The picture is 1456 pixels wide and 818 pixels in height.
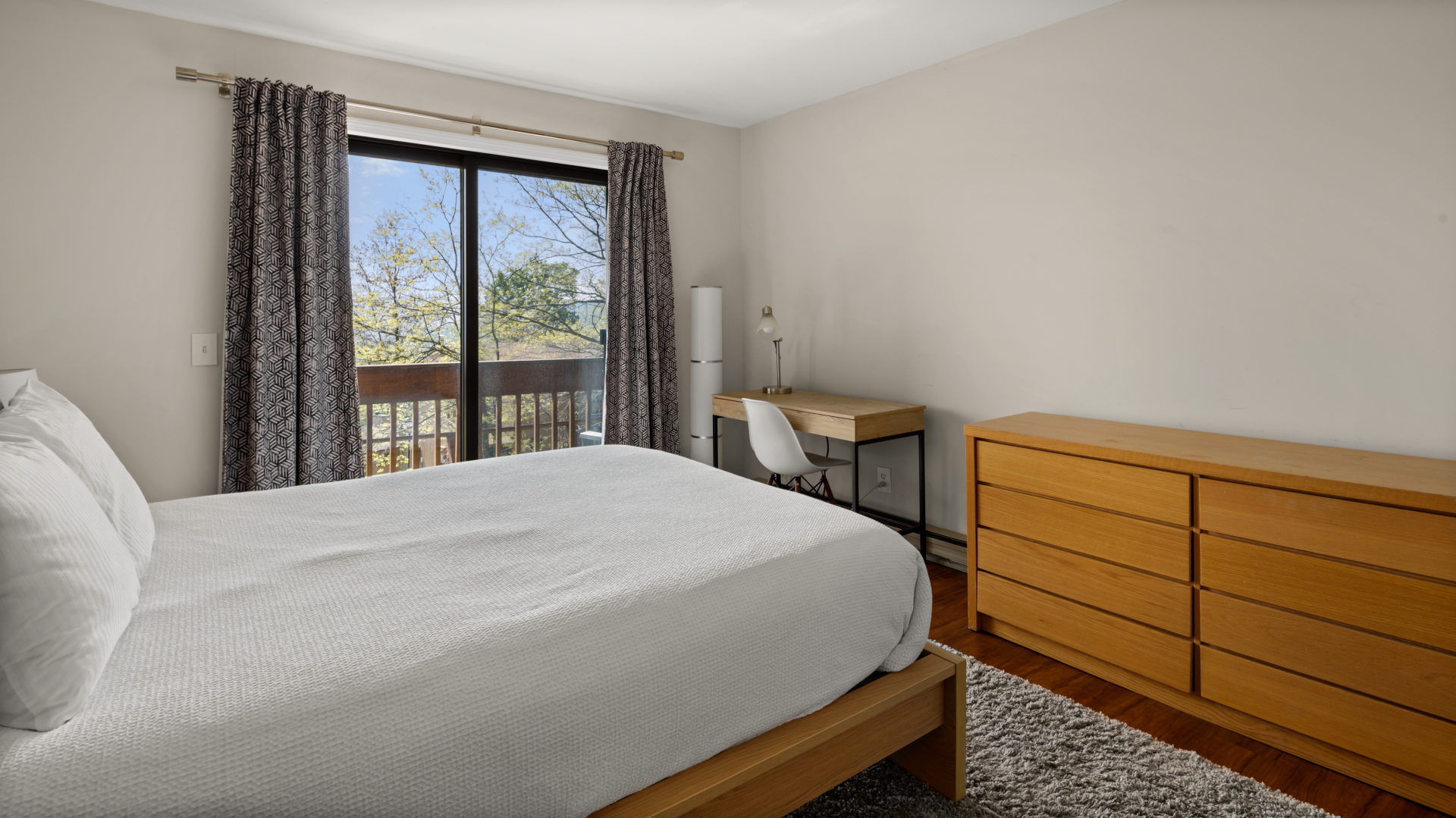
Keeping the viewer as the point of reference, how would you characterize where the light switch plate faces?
facing the viewer

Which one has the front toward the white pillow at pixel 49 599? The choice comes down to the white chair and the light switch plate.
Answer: the light switch plate

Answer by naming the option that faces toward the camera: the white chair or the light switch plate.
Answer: the light switch plate

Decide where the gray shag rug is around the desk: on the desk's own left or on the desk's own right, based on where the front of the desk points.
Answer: on the desk's own left

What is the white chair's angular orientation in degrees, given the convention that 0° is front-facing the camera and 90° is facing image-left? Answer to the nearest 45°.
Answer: approximately 225°

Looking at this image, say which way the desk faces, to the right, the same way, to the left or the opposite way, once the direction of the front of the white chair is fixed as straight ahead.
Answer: the opposite way

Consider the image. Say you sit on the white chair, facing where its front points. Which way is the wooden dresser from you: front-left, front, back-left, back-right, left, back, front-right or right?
right

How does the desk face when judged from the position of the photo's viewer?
facing the viewer and to the left of the viewer

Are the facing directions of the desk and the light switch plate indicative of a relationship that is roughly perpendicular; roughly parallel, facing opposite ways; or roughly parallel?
roughly perpendicular

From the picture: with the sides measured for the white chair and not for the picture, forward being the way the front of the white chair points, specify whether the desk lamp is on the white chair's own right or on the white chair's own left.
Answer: on the white chair's own left

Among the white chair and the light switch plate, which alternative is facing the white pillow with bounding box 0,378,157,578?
the light switch plate

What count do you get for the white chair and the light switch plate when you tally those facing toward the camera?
1

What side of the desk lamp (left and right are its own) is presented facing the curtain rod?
front

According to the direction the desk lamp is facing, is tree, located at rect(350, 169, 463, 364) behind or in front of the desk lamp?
in front

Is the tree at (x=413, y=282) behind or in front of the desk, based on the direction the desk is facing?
in front

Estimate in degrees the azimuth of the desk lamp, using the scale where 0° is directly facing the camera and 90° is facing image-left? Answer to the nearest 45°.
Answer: approximately 45°

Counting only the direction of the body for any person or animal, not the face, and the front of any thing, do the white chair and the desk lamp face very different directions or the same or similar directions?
very different directions

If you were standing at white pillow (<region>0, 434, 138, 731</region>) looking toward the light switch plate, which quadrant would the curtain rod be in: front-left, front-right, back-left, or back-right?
front-right

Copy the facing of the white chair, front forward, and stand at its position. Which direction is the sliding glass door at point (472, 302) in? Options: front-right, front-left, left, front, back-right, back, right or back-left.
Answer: back-left

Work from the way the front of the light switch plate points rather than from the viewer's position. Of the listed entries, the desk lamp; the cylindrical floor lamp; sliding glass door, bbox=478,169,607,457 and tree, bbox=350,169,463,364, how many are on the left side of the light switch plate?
4
